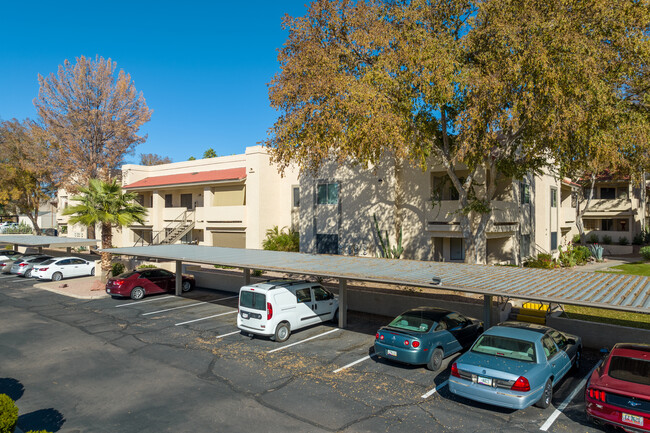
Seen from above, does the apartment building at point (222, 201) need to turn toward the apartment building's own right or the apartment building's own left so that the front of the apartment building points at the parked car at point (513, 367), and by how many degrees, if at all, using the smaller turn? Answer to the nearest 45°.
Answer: approximately 45° to the apartment building's own left

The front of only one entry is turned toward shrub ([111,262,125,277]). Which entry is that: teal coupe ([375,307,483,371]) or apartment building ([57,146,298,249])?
the apartment building

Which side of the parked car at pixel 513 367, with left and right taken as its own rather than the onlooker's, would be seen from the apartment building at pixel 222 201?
left

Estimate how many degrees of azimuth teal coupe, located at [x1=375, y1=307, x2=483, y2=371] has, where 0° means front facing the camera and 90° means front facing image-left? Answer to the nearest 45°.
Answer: approximately 225°

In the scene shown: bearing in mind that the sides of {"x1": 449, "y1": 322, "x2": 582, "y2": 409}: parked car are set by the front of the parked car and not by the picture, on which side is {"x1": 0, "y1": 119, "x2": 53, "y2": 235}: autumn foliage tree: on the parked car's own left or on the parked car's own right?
on the parked car's own left

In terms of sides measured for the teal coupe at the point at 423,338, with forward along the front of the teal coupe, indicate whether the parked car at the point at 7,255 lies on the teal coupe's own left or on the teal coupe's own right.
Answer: on the teal coupe's own left

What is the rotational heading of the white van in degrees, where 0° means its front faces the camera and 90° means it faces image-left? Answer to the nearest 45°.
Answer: approximately 225°

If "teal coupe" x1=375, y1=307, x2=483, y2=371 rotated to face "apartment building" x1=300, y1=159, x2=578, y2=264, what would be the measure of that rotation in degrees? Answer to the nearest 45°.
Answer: approximately 45° to its left

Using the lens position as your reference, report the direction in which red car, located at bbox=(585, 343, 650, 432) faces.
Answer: facing away from the viewer and to the right of the viewer

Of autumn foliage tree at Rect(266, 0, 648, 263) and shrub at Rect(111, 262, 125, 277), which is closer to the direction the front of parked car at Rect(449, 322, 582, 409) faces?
the autumn foliage tree
